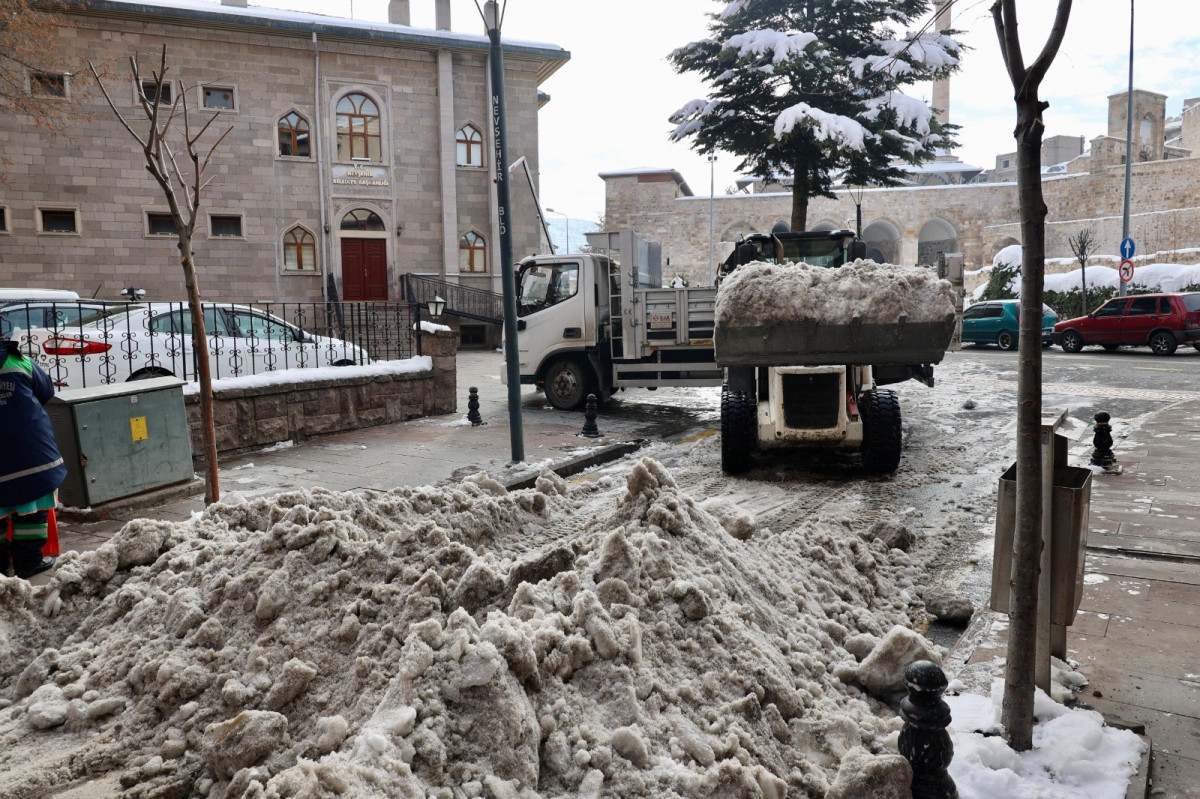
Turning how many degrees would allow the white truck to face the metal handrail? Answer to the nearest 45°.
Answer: approximately 45° to its right

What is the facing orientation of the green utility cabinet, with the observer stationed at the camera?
facing the viewer and to the right of the viewer

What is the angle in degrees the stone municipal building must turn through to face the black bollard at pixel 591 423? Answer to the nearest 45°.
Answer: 0° — it already faces it

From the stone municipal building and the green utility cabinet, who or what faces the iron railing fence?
the stone municipal building

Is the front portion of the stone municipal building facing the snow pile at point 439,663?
yes

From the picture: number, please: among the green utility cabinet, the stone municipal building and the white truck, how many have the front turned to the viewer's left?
1

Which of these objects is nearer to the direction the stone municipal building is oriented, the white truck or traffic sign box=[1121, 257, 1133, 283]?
the white truck

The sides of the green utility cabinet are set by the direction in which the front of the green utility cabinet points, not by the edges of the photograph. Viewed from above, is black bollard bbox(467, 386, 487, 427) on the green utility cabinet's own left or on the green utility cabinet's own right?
on the green utility cabinet's own left

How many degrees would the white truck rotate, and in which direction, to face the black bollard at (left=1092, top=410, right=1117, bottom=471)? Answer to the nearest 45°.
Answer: approximately 135° to its left

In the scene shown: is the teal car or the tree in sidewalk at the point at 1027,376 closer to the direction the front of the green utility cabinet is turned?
the tree in sidewalk

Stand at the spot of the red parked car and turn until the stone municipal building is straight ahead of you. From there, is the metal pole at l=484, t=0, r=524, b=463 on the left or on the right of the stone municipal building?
left

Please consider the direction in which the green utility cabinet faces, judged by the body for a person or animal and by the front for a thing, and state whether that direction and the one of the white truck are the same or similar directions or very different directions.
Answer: very different directions

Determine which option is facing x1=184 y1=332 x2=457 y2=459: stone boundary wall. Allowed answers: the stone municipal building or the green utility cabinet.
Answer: the stone municipal building

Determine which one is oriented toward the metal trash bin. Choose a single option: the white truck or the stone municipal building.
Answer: the stone municipal building
